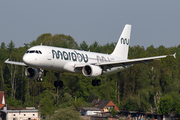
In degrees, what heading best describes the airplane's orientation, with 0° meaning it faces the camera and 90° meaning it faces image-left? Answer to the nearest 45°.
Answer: approximately 45°
